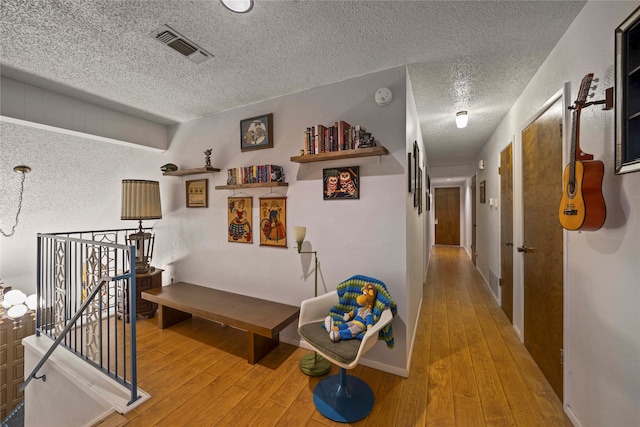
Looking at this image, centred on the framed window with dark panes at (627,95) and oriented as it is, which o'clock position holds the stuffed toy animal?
The stuffed toy animal is roughly at 1 o'clock from the framed window with dark panes.

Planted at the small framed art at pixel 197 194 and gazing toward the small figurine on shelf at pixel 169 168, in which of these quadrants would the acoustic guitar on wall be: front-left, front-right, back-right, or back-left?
back-left

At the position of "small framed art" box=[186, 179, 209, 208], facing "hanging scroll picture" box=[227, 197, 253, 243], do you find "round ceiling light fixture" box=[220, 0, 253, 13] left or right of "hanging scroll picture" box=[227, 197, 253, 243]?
right

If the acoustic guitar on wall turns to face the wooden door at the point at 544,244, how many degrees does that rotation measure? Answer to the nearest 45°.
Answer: approximately 135° to its right

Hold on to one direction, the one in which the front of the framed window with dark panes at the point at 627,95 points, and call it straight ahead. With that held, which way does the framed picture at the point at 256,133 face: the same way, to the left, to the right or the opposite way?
to the left

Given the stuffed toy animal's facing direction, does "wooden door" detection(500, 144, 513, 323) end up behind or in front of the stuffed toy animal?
behind

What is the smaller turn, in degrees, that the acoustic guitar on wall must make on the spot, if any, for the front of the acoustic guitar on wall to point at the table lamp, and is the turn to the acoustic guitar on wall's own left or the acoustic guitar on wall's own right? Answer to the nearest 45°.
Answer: approximately 45° to the acoustic guitar on wall's own right

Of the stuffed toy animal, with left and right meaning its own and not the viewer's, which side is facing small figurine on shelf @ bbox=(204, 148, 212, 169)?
right

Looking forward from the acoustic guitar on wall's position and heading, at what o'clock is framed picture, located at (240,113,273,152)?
The framed picture is roughly at 1 o'clock from the acoustic guitar on wall.

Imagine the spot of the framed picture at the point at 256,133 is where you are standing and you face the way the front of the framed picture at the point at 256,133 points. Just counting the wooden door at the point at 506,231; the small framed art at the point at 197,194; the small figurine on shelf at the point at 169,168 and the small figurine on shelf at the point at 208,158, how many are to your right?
3
